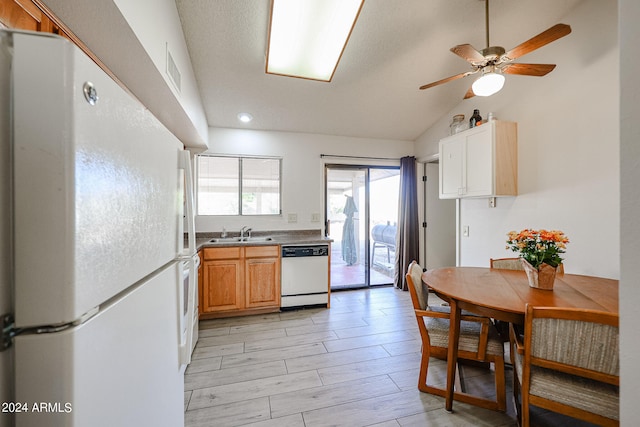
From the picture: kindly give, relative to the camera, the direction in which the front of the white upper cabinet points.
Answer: facing the viewer and to the left of the viewer

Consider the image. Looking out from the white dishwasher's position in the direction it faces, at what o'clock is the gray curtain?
The gray curtain is roughly at 8 o'clock from the white dishwasher.

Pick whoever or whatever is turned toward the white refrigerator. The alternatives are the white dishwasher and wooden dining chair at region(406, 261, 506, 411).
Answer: the white dishwasher

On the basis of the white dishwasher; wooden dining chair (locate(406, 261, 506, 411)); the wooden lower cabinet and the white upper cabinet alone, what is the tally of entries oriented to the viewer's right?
1

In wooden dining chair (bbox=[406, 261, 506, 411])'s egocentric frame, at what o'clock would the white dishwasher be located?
The white dishwasher is roughly at 7 o'clock from the wooden dining chair.

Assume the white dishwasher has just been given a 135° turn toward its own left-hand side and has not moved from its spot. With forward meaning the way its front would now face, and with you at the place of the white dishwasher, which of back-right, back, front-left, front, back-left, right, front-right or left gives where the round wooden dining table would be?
right

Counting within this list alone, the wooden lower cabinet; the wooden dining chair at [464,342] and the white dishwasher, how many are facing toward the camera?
2

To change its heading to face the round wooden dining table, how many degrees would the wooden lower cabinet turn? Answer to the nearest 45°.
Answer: approximately 45° to its left

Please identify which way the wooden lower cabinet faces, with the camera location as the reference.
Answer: facing the viewer

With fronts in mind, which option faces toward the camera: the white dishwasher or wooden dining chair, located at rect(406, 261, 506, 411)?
the white dishwasher

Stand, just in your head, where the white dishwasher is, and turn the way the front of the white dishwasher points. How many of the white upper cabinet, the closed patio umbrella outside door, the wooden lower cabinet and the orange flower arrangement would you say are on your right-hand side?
1

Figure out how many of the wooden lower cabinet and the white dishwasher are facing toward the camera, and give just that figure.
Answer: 2

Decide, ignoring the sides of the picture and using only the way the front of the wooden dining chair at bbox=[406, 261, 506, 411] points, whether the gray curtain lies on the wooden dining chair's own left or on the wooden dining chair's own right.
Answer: on the wooden dining chair's own left

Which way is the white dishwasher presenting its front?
toward the camera

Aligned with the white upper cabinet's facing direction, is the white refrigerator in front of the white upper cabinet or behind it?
in front

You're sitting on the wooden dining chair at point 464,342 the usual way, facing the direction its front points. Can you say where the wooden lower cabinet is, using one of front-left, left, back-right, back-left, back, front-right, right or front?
back

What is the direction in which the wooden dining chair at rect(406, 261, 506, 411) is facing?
to the viewer's right
